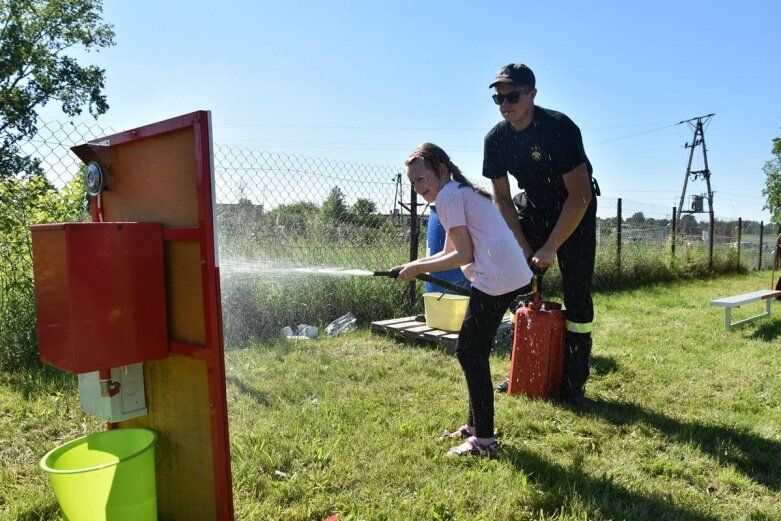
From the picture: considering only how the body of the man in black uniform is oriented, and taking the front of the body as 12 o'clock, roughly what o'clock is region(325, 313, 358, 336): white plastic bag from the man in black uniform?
The white plastic bag is roughly at 3 o'clock from the man in black uniform.

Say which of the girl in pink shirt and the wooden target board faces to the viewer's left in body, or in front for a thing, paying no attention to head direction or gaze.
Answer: the girl in pink shirt

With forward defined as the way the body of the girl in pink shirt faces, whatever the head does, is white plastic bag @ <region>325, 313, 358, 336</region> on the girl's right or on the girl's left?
on the girl's right

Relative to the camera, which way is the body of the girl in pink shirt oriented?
to the viewer's left

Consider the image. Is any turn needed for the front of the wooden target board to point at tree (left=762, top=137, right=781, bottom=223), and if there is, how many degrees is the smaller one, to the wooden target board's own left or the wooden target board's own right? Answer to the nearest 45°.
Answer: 0° — it already faces it

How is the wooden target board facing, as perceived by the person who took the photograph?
facing away from the viewer and to the right of the viewer

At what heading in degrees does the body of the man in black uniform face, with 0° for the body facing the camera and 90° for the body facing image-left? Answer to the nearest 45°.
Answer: approximately 45°
